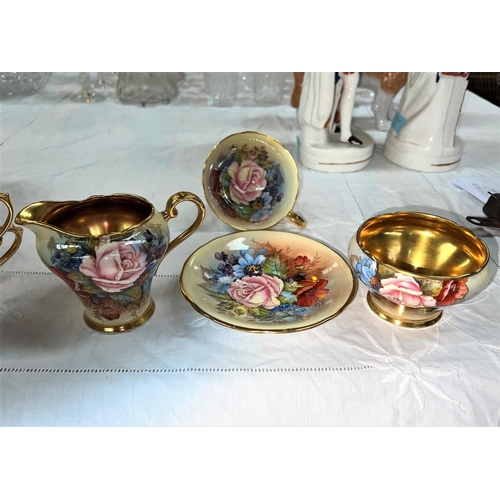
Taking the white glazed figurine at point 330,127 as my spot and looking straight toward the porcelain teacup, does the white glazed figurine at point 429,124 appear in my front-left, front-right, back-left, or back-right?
back-left

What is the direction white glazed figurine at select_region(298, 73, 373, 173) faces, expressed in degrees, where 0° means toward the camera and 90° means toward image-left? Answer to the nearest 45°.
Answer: approximately 315°
